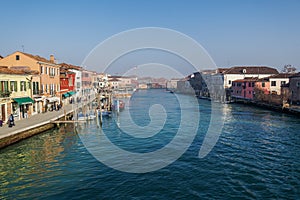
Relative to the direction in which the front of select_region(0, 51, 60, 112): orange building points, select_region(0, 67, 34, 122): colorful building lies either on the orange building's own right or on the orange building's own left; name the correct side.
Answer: on the orange building's own right

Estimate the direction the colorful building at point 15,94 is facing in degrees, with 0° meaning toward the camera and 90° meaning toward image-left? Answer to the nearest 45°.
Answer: approximately 315°

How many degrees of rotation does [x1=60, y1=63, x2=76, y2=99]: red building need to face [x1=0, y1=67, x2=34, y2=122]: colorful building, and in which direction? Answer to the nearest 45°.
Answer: approximately 45° to its right

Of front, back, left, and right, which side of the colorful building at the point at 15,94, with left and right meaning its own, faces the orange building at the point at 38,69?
left

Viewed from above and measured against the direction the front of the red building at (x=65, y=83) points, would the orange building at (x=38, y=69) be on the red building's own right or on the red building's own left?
on the red building's own right

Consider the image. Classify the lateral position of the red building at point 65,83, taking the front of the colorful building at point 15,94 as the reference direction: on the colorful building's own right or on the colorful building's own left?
on the colorful building's own left

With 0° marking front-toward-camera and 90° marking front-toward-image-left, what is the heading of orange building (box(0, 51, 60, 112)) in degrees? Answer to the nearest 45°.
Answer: approximately 315°

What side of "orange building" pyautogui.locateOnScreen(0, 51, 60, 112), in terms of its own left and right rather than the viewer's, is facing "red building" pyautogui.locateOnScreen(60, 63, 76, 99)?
left
